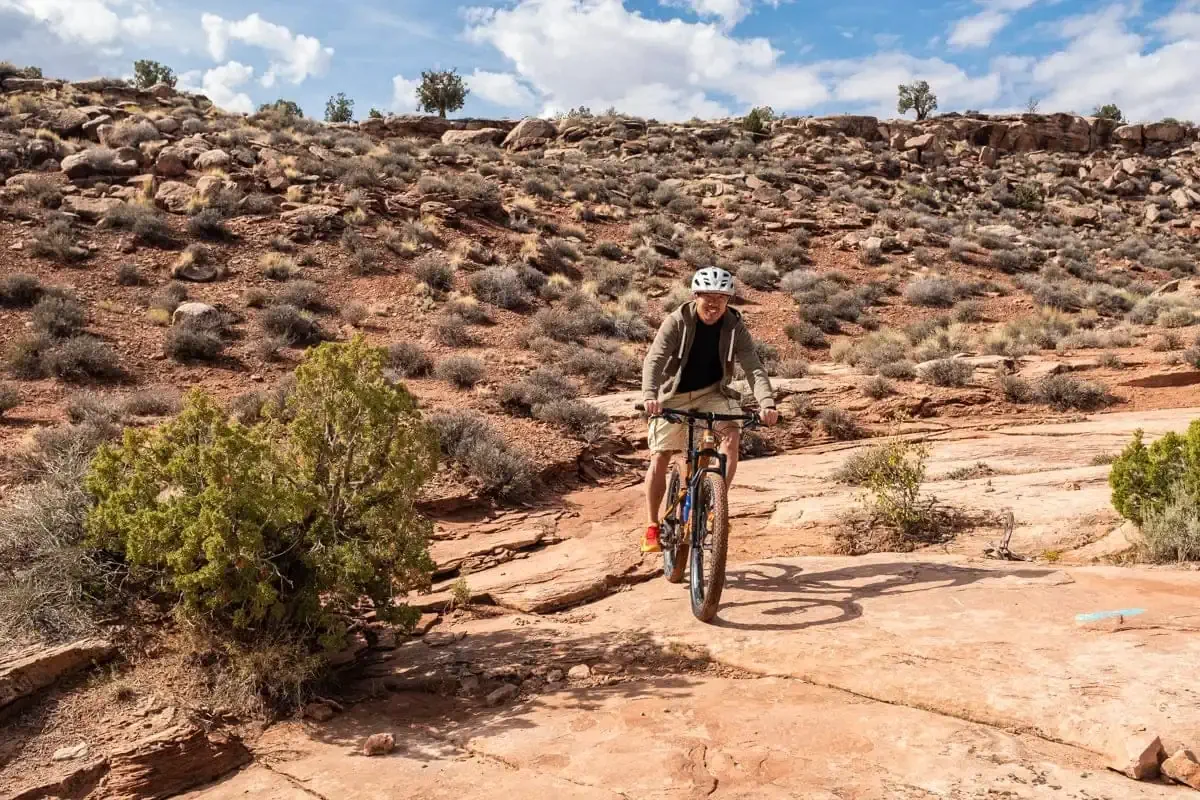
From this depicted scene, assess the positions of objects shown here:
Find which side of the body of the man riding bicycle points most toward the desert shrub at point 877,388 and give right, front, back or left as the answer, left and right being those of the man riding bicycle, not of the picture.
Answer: back

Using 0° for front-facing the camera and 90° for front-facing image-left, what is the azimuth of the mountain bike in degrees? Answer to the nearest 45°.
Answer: approximately 0°

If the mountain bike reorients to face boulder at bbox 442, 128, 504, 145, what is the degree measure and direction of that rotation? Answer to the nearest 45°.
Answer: approximately 180°

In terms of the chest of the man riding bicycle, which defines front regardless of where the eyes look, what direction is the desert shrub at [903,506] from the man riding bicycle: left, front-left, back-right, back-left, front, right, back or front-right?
back-left

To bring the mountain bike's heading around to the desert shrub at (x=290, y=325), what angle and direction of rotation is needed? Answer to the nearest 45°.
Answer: approximately 135° to its right

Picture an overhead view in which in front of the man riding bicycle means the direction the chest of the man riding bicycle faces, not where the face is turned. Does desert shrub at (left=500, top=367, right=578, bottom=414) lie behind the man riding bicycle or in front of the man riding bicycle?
behind

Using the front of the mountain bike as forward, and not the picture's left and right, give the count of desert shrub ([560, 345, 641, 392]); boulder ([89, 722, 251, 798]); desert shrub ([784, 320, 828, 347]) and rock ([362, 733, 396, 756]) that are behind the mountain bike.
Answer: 2

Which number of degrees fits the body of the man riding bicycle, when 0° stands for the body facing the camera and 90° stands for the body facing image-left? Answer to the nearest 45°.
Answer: approximately 0°

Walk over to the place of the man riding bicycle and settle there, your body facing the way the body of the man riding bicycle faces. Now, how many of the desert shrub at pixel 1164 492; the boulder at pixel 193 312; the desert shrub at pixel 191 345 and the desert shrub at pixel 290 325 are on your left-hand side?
1

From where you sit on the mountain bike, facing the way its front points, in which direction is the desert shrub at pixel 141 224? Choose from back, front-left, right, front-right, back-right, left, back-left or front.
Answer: back-right

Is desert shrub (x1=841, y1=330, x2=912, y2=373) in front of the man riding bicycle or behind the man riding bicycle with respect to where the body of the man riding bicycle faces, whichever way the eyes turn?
behind

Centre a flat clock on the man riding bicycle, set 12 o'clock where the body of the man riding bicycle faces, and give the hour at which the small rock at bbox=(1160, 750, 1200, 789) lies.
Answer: The small rock is roughly at 11 o'clock from the man riding bicycle.

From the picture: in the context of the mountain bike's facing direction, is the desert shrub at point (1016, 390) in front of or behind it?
behind
